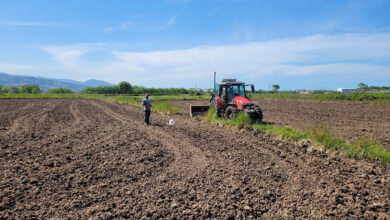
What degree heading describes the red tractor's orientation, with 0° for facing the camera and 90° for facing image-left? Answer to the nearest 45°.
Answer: approximately 315°
